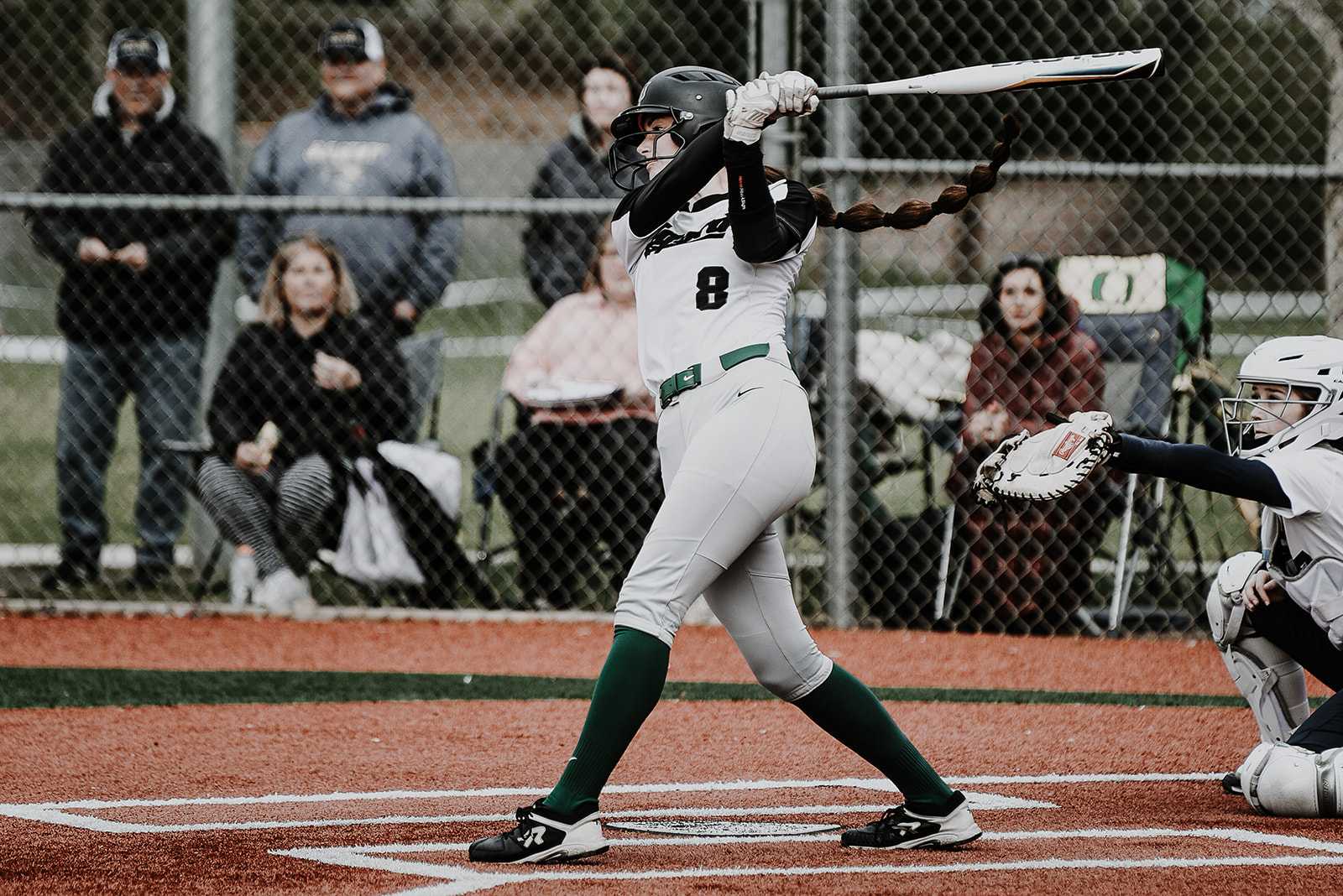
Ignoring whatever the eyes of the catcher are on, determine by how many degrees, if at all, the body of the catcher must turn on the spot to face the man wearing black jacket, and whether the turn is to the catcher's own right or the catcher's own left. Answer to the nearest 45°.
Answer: approximately 45° to the catcher's own right

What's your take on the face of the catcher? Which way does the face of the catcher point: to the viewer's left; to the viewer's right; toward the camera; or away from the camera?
to the viewer's left

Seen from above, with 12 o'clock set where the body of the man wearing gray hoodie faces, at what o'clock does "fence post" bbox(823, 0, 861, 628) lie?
The fence post is roughly at 10 o'clock from the man wearing gray hoodie.

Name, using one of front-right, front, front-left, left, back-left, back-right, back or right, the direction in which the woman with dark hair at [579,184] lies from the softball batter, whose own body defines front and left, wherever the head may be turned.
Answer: back-right

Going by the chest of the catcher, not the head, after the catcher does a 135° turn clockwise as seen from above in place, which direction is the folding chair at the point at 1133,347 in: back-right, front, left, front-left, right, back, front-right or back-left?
front-left

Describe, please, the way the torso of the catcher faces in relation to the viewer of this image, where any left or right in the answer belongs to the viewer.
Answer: facing to the left of the viewer

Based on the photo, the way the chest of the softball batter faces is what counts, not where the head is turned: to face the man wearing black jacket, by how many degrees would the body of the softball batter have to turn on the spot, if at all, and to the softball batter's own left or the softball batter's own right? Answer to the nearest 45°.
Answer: approximately 90° to the softball batter's own right

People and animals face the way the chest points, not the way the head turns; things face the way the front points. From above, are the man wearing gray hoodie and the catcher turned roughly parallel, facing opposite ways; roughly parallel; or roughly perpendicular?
roughly perpendicular

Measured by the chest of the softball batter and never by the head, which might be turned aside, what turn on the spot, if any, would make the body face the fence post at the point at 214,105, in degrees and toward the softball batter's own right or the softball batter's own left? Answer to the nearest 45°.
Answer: approximately 90° to the softball batter's own right

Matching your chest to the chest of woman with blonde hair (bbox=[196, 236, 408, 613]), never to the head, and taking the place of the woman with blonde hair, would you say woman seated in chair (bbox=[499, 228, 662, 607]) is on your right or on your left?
on your left

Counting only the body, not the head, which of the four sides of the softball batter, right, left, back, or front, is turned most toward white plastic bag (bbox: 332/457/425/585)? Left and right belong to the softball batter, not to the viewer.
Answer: right
